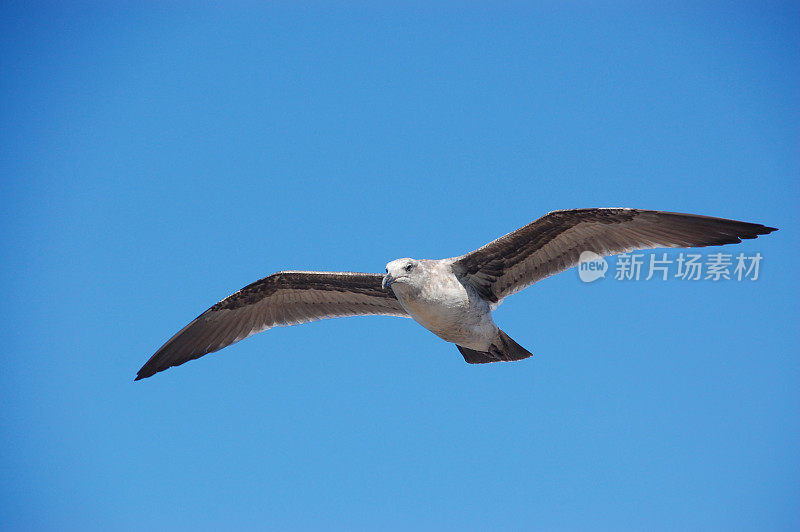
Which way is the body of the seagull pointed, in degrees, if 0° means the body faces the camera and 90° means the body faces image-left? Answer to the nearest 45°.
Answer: approximately 45°
